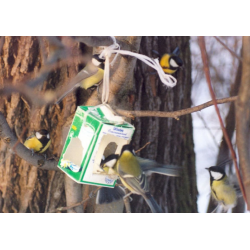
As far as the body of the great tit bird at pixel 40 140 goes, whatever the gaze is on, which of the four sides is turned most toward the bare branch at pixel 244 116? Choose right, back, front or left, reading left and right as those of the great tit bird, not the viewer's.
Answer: front

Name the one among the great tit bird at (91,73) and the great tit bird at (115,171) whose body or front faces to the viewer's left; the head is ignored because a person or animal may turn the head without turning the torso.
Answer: the great tit bird at (115,171)

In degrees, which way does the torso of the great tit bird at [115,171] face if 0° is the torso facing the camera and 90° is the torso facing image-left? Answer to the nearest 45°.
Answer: approximately 90°

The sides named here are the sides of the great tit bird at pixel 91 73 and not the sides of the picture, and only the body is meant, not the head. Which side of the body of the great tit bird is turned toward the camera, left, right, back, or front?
right

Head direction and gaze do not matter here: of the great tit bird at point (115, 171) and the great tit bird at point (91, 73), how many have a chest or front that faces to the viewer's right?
1

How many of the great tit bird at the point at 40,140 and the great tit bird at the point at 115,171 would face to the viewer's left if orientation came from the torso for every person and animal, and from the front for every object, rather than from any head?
1

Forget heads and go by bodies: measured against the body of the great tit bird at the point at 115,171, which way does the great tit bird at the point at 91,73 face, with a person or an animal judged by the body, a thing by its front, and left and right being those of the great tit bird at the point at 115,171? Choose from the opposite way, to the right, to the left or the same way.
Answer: the opposite way

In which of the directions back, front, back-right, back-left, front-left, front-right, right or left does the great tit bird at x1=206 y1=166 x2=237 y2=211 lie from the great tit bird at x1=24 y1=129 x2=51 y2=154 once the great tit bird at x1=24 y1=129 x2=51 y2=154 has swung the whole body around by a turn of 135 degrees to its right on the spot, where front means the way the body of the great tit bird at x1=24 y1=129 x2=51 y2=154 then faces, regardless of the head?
back-left

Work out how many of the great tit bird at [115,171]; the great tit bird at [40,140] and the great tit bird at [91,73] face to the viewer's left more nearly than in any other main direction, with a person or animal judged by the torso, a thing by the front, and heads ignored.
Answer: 1

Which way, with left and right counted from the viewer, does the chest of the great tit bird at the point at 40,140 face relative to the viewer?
facing the viewer and to the right of the viewer
